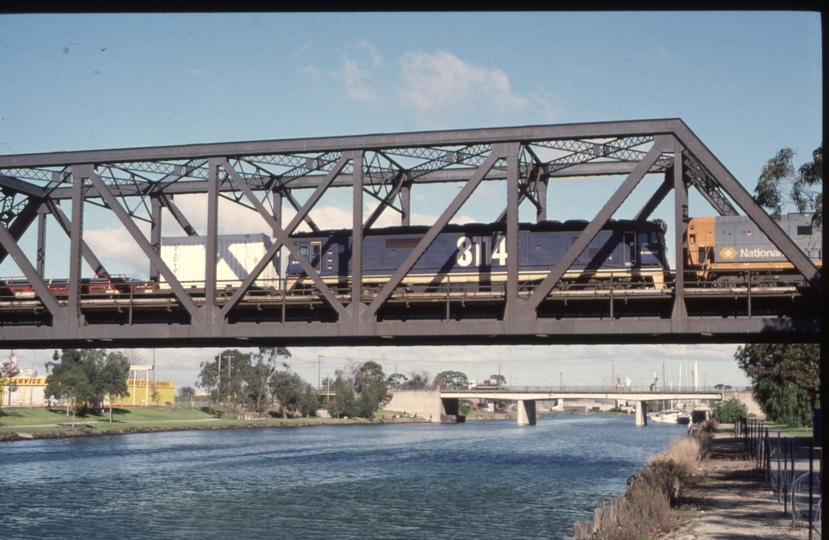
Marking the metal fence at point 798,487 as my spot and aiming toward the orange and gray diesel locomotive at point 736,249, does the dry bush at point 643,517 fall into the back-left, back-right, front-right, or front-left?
back-left

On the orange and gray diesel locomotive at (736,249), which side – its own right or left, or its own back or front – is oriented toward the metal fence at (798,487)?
right

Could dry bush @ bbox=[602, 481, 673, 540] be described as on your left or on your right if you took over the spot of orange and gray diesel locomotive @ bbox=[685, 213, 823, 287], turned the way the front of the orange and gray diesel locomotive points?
on your right

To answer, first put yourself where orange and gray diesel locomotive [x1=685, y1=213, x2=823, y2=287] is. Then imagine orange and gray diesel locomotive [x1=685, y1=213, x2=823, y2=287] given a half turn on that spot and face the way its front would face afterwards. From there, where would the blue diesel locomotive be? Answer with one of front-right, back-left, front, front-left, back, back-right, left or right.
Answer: front

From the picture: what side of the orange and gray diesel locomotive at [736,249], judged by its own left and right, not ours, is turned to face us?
right
